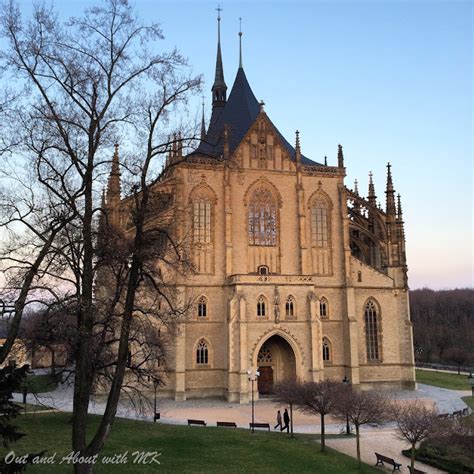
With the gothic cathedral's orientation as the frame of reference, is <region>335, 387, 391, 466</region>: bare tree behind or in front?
in front

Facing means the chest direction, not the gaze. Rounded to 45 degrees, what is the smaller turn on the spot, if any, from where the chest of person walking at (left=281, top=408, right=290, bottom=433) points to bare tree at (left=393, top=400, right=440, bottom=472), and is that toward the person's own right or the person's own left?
approximately 135° to the person's own left

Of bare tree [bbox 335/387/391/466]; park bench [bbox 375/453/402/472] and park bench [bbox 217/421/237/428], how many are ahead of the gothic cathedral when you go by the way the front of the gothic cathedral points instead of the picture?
3

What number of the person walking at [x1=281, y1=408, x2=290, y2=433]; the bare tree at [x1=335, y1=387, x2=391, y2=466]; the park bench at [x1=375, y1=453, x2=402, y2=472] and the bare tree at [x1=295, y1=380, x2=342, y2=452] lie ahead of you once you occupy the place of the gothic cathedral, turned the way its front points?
4

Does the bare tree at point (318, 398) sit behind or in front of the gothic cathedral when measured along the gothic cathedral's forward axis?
in front

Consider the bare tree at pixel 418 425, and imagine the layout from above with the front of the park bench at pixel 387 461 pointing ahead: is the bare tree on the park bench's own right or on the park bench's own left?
on the park bench's own right

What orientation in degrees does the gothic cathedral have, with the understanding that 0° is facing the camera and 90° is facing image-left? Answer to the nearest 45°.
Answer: approximately 0°

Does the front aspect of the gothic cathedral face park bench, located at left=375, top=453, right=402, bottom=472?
yes

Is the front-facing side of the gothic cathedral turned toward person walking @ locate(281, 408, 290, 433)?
yes
